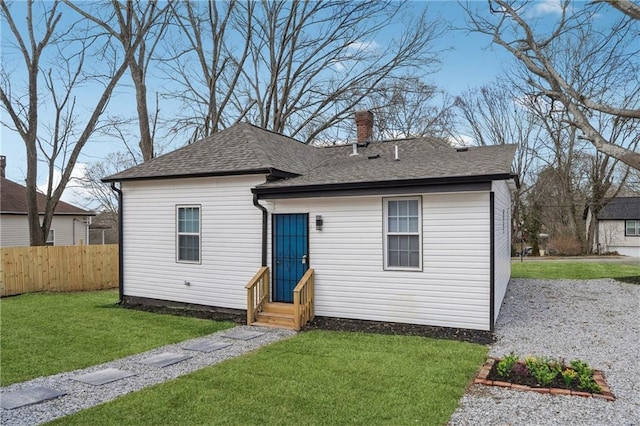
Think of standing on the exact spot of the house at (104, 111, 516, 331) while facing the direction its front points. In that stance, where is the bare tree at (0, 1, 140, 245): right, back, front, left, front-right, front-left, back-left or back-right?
back-right

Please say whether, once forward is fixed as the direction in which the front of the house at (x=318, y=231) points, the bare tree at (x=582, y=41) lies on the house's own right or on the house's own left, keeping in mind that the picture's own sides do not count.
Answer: on the house's own left

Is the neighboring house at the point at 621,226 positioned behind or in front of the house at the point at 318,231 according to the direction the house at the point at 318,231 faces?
behind

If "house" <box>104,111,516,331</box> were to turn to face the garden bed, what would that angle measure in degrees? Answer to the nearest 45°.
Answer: approximately 45° to its left

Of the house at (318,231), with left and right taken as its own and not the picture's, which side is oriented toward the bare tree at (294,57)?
back

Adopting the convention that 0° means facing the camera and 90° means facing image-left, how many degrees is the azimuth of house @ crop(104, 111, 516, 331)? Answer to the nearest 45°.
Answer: approximately 0°

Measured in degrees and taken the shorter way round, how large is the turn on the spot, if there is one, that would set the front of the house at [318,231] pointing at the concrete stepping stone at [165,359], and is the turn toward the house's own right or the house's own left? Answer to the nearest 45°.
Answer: approximately 45° to the house's own right

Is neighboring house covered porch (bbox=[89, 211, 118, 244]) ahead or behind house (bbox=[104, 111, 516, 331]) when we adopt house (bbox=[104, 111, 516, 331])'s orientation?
behind

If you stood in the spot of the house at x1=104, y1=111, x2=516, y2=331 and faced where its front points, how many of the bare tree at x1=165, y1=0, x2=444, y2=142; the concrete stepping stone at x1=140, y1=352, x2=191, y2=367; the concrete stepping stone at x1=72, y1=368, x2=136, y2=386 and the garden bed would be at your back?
1
